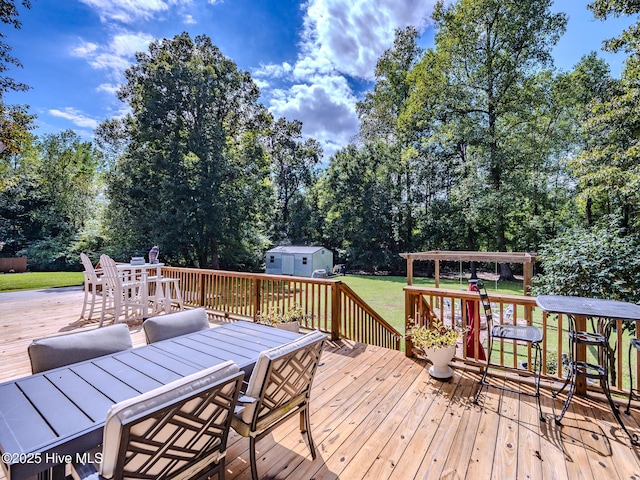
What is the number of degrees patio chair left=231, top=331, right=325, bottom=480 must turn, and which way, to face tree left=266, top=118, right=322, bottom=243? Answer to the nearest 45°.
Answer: approximately 45° to its right

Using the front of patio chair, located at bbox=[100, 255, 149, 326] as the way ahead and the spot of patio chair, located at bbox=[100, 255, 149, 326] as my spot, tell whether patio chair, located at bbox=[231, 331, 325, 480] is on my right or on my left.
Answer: on my right

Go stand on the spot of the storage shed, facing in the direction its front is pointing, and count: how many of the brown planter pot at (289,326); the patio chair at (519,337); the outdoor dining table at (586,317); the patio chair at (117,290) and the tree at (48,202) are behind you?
0

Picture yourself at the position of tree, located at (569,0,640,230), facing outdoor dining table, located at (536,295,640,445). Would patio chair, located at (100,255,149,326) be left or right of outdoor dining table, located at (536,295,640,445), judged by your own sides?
right

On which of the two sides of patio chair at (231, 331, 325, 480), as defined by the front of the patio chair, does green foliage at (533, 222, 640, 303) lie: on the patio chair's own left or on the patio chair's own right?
on the patio chair's own right

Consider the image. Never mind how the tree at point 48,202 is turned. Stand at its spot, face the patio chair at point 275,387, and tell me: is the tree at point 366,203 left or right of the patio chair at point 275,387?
left

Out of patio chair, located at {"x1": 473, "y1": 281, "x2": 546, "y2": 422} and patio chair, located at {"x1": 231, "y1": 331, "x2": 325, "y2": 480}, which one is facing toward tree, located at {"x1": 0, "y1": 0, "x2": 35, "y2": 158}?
patio chair, located at {"x1": 231, "y1": 331, "x2": 325, "y2": 480}

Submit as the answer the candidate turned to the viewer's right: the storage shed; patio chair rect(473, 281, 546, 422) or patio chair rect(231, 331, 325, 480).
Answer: patio chair rect(473, 281, 546, 422)

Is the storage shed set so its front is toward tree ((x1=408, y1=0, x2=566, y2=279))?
no

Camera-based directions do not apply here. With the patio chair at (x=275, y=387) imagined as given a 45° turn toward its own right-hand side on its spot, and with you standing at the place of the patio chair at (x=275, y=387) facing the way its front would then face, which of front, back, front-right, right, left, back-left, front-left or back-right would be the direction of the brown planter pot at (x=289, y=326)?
front

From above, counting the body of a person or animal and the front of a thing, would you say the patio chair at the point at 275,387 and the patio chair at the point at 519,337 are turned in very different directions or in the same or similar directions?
very different directions

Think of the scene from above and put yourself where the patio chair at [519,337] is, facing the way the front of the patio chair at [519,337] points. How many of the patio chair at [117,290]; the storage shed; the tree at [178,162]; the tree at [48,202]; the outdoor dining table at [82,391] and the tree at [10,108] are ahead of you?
0

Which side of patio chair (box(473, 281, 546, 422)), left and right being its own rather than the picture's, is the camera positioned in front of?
right

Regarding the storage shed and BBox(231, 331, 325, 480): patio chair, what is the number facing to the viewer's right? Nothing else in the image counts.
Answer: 0

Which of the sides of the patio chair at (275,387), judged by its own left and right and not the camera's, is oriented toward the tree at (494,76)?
right
